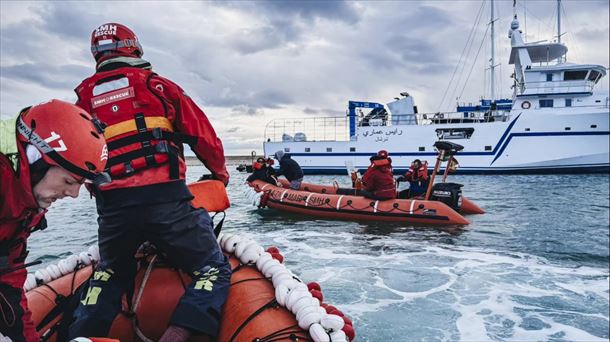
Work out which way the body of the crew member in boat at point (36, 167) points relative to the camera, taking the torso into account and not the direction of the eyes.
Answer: to the viewer's right

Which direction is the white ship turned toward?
to the viewer's right

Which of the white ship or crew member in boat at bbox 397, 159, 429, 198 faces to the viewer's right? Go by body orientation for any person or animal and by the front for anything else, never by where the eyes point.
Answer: the white ship

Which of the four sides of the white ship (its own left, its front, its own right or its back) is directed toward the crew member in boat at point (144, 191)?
right

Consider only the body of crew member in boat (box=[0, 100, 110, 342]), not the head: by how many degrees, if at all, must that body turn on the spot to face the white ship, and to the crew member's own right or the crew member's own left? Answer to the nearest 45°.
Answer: approximately 45° to the crew member's own left
